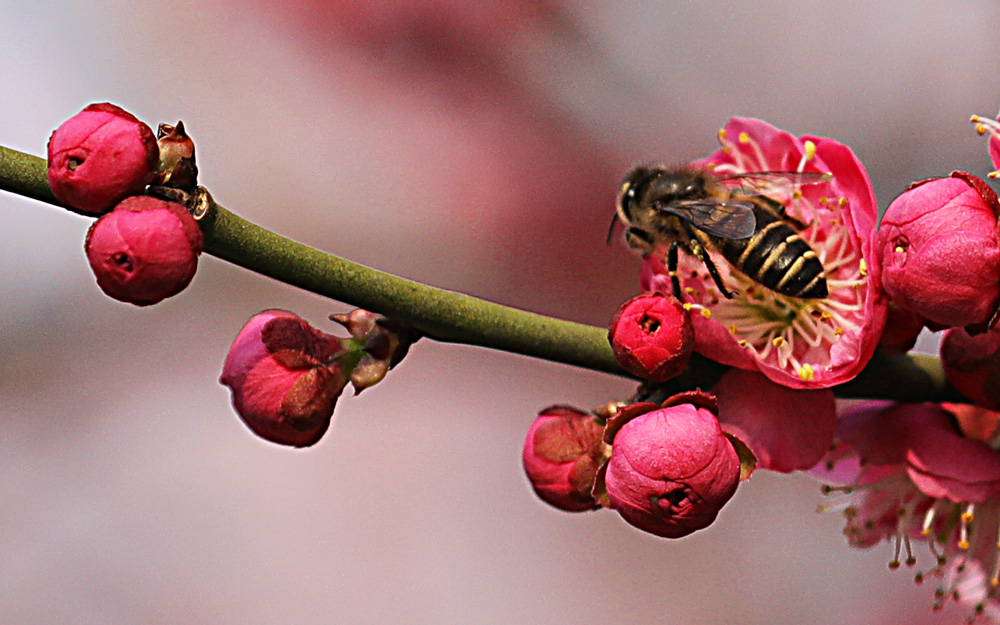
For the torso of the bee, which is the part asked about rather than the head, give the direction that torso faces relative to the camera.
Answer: to the viewer's left
